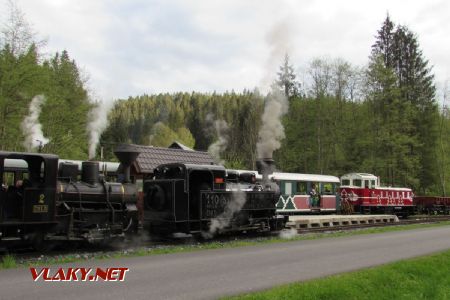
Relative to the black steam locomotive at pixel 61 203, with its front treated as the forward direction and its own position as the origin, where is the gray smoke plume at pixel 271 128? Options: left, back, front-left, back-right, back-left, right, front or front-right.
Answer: front-left

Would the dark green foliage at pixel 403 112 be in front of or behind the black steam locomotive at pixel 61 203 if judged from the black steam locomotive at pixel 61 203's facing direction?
in front

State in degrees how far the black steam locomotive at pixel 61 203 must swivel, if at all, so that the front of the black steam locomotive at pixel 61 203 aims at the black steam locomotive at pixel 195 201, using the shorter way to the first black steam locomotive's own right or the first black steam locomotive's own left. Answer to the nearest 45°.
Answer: approximately 45° to the first black steam locomotive's own left

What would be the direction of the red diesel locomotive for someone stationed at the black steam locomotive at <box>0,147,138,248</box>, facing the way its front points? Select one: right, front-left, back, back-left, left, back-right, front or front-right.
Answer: front-left

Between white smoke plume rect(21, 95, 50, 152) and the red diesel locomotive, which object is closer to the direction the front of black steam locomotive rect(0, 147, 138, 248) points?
the red diesel locomotive

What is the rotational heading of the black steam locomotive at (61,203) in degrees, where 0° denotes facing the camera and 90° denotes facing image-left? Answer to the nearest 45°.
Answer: approximately 270°

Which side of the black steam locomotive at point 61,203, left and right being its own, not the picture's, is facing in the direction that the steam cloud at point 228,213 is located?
front

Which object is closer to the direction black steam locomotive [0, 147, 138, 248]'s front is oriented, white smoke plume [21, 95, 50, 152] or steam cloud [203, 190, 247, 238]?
the steam cloud
